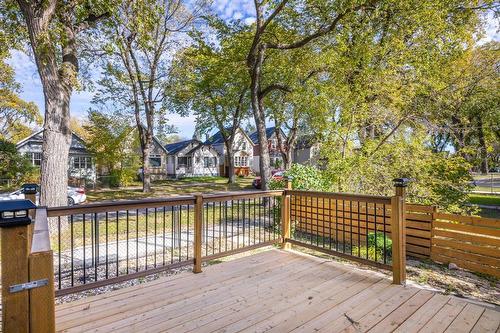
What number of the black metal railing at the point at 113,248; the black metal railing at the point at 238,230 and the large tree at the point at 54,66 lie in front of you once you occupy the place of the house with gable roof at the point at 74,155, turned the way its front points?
3

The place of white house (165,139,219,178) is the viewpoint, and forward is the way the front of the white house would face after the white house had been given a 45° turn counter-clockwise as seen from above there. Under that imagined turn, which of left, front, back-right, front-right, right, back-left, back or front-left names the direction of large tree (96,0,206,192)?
front-right

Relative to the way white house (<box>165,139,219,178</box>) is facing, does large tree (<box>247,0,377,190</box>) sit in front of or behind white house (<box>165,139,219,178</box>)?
in front

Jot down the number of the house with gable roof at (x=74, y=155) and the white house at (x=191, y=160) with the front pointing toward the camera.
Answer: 2

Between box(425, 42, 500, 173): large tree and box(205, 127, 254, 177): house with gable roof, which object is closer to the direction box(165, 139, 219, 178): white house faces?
the large tree

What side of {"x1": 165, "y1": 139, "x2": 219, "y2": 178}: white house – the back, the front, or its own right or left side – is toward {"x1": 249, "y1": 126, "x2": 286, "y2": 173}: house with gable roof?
left

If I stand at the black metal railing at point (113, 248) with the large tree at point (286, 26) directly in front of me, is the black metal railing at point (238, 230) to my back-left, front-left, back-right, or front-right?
front-right

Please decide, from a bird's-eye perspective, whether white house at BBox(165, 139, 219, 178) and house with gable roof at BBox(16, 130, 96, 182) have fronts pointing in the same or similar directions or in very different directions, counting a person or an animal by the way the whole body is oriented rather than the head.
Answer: same or similar directions

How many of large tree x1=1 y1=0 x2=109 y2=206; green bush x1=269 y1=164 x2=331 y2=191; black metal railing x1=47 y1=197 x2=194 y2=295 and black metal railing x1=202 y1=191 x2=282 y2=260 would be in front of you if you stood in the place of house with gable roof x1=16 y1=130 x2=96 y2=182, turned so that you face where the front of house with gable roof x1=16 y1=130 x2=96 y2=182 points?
4

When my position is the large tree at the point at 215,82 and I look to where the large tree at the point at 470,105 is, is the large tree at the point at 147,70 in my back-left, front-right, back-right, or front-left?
back-right

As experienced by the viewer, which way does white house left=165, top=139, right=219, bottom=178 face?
facing the viewer

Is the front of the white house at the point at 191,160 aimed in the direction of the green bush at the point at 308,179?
yes

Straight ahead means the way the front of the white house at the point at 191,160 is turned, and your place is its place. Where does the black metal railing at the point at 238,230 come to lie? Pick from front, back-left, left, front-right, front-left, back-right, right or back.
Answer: front

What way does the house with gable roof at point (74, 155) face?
toward the camera

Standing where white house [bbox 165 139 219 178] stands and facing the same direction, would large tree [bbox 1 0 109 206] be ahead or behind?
ahead

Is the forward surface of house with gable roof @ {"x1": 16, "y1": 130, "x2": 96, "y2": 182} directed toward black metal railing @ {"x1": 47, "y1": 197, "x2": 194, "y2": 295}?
yes

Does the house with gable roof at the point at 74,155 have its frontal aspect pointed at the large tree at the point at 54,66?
yes
